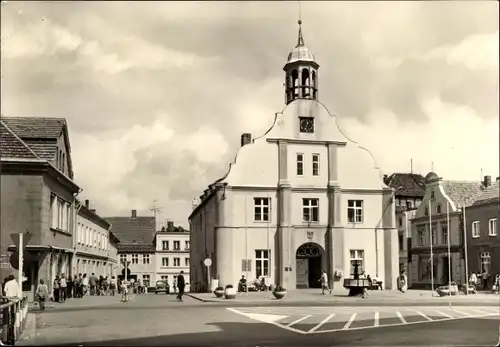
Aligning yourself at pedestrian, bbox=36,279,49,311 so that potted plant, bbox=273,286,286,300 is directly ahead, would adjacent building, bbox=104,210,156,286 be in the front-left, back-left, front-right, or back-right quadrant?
front-left

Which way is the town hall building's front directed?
toward the camera

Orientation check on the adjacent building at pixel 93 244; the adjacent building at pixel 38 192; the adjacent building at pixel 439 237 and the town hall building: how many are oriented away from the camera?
0

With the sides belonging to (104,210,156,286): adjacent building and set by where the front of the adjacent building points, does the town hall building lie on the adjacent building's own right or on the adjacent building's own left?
on the adjacent building's own left

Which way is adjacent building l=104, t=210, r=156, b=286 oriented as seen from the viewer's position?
toward the camera

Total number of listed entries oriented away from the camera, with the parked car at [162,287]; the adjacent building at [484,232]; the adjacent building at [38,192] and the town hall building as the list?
0

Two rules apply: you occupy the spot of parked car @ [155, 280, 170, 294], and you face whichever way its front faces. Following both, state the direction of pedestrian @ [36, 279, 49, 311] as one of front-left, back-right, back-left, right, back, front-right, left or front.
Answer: front

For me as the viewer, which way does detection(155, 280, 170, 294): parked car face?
facing the viewer
